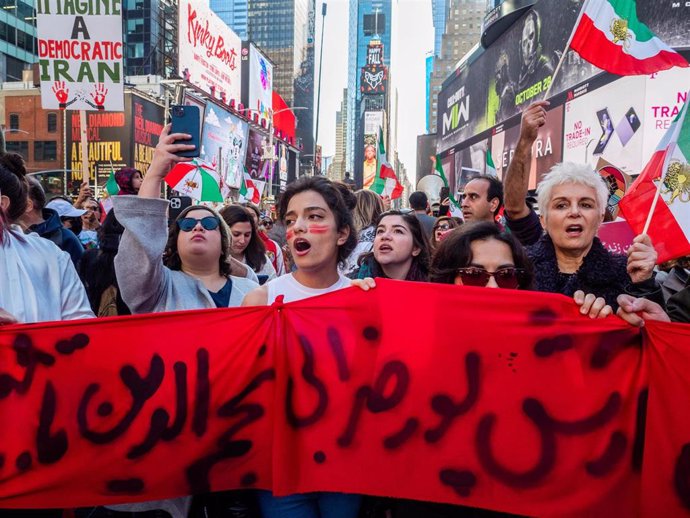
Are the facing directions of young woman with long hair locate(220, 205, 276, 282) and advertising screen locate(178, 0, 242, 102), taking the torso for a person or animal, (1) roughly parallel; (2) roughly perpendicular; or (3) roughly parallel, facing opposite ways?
roughly perpendicular

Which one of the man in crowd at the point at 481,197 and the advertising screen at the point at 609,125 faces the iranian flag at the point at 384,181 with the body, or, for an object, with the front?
the advertising screen

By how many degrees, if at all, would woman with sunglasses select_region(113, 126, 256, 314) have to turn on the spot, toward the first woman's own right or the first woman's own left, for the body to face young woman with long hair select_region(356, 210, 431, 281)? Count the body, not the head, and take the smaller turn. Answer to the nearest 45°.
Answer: approximately 135° to the first woman's own left

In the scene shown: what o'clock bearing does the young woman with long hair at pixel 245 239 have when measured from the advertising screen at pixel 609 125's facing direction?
The young woman with long hair is roughly at 11 o'clock from the advertising screen.

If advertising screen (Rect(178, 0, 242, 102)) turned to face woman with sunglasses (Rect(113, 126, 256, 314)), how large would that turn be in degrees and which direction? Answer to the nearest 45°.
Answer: approximately 45° to its right

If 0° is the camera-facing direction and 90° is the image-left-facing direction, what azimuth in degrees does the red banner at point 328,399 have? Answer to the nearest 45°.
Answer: approximately 0°

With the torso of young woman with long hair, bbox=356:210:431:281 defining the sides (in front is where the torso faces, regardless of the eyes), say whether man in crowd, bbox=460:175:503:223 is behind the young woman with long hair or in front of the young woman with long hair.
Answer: behind

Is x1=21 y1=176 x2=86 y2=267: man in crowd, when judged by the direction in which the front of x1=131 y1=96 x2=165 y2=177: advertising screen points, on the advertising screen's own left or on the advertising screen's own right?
on the advertising screen's own right

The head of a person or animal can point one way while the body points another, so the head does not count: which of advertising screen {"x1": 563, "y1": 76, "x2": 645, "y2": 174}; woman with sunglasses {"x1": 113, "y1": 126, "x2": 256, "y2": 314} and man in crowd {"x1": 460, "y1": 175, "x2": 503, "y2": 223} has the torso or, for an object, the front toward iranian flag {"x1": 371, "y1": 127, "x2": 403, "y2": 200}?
the advertising screen
